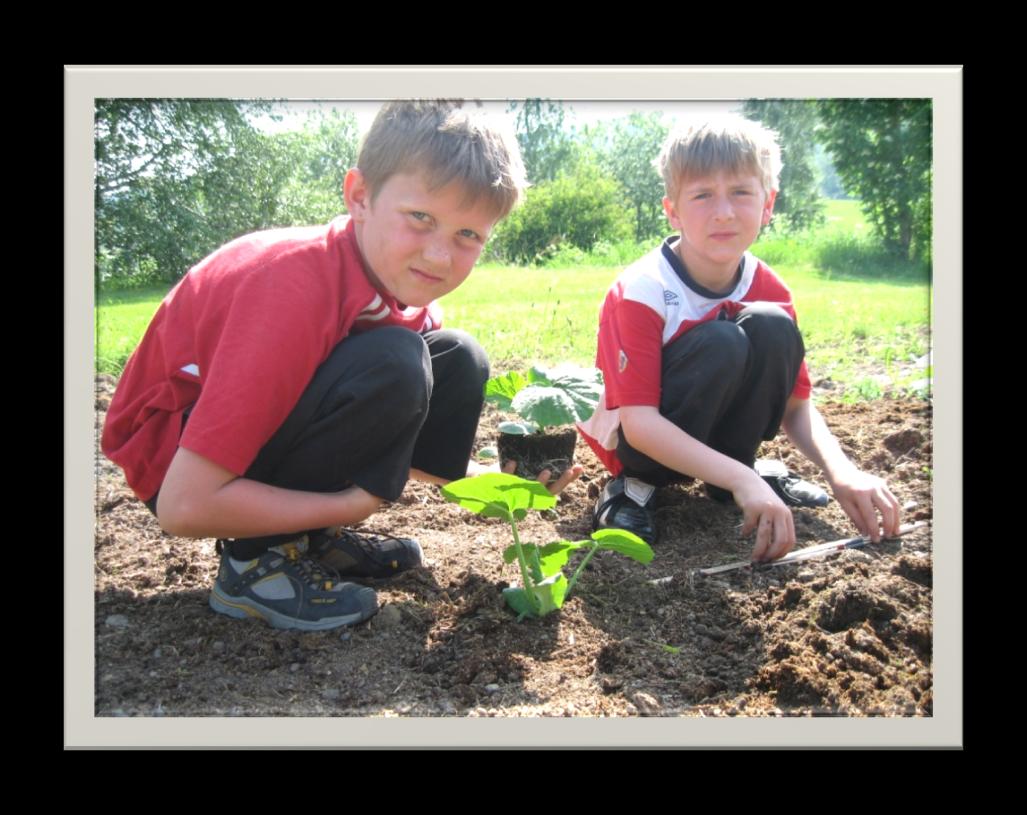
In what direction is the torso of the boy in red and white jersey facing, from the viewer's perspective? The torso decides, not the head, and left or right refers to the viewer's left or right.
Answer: facing the viewer and to the right of the viewer

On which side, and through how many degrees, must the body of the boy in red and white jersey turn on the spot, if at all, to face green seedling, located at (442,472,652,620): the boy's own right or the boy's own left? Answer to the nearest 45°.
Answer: approximately 90° to the boy's own right

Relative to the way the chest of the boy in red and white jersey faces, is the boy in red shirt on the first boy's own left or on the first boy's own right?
on the first boy's own right

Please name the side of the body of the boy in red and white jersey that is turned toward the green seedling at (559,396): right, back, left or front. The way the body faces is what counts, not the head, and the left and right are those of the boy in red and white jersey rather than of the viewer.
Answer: right
